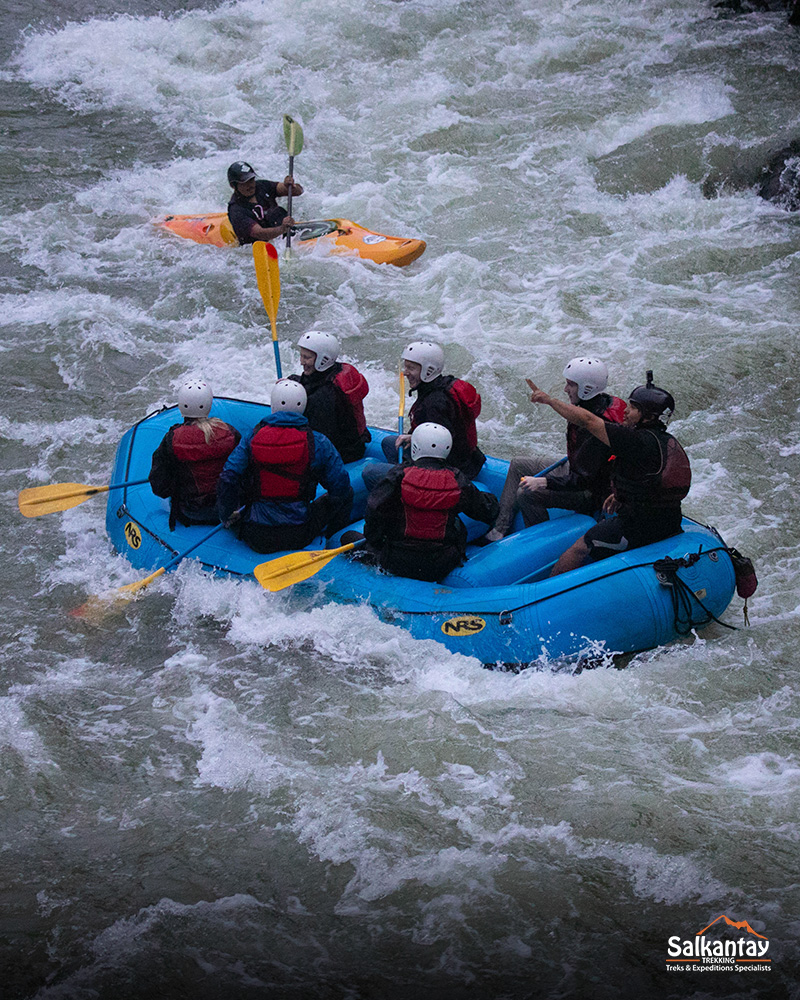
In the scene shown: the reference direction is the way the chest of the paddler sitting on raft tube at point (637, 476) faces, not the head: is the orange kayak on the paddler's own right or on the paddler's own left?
on the paddler's own right

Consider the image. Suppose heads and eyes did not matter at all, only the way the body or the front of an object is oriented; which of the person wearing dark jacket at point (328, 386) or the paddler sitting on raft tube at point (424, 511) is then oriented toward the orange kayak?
the paddler sitting on raft tube

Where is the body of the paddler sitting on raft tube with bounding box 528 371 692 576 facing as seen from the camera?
to the viewer's left

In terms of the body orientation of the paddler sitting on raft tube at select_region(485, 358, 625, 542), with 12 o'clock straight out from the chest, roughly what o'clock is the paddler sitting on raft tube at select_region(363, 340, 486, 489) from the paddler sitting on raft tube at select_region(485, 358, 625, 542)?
the paddler sitting on raft tube at select_region(363, 340, 486, 489) is roughly at 1 o'clock from the paddler sitting on raft tube at select_region(485, 358, 625, 542).

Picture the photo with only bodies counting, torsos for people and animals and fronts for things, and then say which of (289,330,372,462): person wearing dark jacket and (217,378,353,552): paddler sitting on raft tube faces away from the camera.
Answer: the paddler sitting on raft tube

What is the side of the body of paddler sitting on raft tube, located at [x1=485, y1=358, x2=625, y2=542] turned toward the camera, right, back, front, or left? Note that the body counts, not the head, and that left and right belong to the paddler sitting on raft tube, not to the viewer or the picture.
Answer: left
